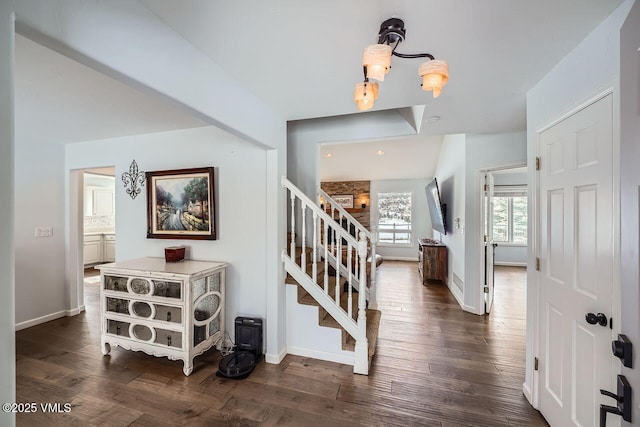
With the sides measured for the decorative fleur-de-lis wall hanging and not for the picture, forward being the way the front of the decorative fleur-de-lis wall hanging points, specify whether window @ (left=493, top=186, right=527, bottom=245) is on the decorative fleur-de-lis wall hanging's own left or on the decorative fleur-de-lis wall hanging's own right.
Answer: on the decorative fleur-de-lis wall hanging's own left

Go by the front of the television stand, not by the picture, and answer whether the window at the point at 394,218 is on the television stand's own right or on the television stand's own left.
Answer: on the television stand's own right

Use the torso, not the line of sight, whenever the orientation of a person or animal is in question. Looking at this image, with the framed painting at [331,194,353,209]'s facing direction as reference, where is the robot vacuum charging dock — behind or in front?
in front

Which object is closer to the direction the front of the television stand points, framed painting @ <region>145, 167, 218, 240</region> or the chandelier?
the framed painting

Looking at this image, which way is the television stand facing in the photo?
to the viewer's left

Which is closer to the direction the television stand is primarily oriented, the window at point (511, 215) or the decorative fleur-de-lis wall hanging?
the decorative fleur-de-lis wall hanging

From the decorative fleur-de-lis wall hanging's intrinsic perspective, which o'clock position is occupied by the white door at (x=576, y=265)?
The white door is roughly at 11 o'clock from the decorative fleur-de-lis wall hanging.

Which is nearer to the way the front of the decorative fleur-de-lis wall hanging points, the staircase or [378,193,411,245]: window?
the staircase

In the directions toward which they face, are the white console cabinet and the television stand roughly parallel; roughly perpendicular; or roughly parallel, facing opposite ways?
roughly perpendicular
